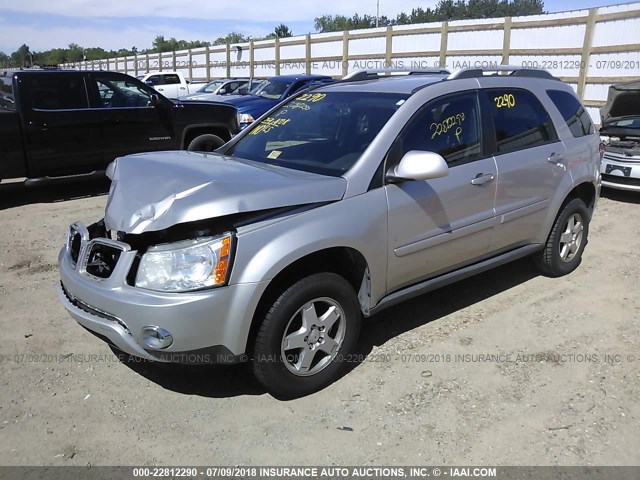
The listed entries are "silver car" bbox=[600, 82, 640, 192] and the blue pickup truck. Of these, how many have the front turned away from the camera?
0

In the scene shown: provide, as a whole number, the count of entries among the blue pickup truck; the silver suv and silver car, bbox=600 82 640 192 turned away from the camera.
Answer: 0

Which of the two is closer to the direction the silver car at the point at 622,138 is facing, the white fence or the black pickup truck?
the black pickup truck

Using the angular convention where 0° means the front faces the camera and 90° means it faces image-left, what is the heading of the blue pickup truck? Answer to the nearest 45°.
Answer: approximately 45°

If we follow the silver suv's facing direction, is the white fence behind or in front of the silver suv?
behind

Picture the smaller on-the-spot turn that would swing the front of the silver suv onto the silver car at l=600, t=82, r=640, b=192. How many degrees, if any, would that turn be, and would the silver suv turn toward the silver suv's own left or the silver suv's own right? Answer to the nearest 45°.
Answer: approximately 180°

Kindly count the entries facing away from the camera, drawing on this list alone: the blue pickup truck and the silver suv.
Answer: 0

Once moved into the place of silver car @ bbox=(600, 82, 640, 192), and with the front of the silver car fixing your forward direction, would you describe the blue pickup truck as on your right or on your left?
on your right

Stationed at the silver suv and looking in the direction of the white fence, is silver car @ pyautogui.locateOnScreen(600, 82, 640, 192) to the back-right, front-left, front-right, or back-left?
front-right

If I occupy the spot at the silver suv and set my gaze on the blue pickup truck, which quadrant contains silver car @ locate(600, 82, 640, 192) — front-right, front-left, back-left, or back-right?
front-right

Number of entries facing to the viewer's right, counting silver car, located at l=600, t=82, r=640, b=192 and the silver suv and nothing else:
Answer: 0

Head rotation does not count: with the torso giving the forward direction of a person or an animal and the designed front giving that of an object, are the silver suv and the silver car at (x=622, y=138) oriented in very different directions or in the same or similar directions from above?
same or similar directions

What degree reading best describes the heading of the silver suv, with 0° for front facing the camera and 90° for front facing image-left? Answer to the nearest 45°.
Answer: approximately 45°

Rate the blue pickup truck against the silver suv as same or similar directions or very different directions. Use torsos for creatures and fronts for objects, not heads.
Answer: same or similar directions

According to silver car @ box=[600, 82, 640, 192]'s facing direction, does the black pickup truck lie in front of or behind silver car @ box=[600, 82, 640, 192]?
in front

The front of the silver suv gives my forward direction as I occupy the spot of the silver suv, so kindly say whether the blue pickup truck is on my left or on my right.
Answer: on my right
